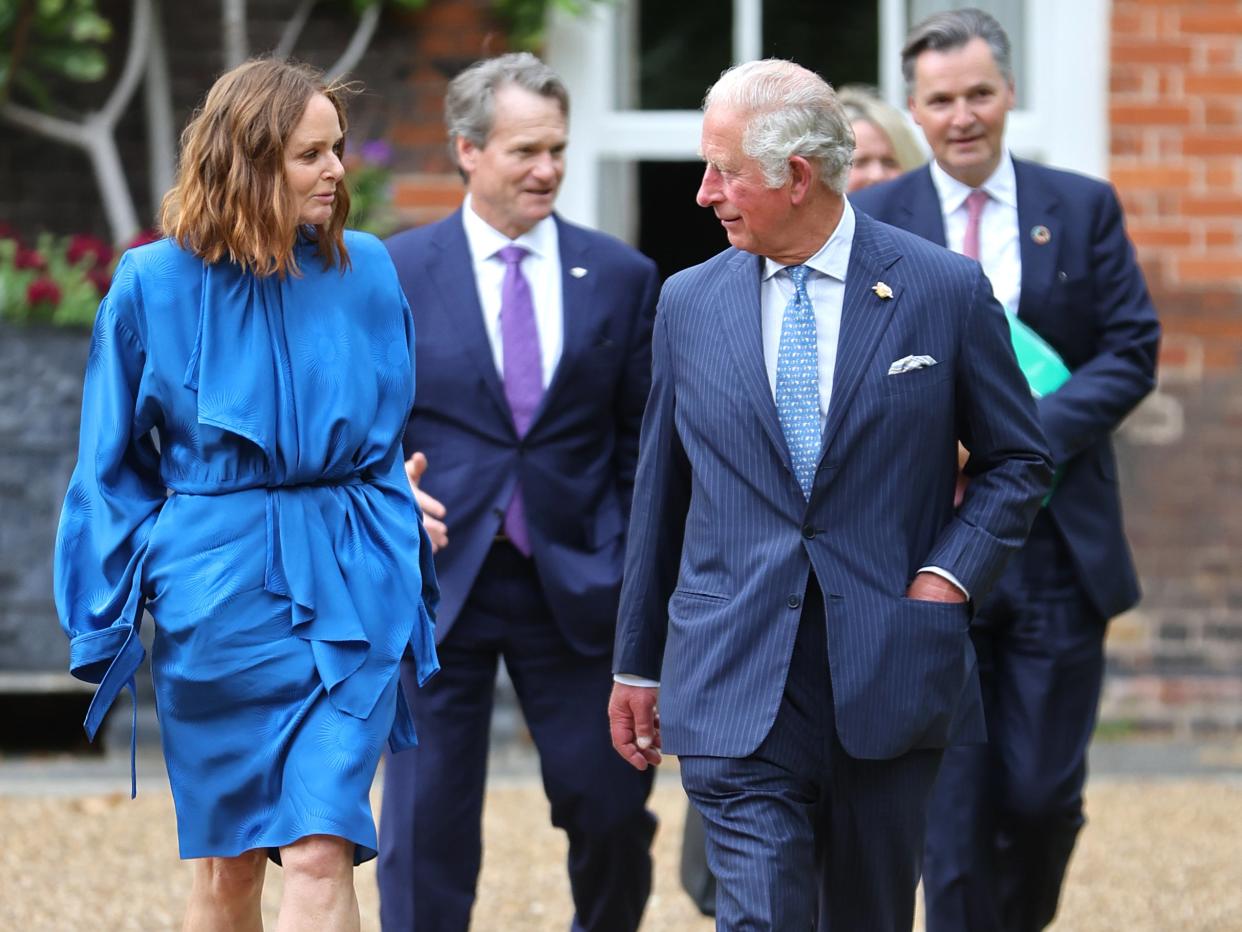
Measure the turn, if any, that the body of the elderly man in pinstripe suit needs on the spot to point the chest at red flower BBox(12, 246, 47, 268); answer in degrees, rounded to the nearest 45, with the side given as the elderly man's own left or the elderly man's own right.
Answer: approximately 135° to the elderly man's own right

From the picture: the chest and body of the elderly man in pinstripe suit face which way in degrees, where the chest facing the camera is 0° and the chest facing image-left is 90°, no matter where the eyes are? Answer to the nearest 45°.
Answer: approximately 0°

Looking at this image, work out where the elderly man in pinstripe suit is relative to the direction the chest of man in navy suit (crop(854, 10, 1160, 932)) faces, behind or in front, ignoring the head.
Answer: in front

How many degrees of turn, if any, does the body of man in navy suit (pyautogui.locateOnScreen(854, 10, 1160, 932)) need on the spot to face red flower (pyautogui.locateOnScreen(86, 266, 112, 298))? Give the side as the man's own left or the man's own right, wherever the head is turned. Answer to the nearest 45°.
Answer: approximately 135° to the man's own right

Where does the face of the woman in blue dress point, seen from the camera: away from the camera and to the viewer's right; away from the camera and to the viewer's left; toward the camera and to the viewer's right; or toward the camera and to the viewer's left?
toward the camera and to the viewer's right

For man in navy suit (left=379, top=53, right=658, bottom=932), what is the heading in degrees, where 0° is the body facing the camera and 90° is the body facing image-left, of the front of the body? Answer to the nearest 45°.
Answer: approximately 0°

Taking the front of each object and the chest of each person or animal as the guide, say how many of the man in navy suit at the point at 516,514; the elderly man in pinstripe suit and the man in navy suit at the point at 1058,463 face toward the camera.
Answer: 3

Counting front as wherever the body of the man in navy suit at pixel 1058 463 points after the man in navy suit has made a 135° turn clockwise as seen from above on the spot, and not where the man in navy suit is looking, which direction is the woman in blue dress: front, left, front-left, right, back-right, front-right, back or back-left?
left

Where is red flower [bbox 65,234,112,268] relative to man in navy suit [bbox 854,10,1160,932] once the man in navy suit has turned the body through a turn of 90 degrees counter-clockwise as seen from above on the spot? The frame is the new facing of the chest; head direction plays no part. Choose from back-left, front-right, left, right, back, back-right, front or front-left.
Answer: back-left

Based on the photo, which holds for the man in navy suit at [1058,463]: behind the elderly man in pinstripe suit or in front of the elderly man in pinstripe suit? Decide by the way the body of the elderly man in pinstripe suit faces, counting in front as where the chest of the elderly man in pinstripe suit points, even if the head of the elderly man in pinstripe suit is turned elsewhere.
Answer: behind

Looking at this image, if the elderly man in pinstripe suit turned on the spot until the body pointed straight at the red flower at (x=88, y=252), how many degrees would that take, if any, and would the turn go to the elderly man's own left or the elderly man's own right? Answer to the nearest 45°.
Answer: approximately 135° to the elderly man's own right

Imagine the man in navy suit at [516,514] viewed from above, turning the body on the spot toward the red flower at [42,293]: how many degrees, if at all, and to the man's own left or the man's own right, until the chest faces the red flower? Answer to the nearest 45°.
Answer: approximately 135° to the man's own right
